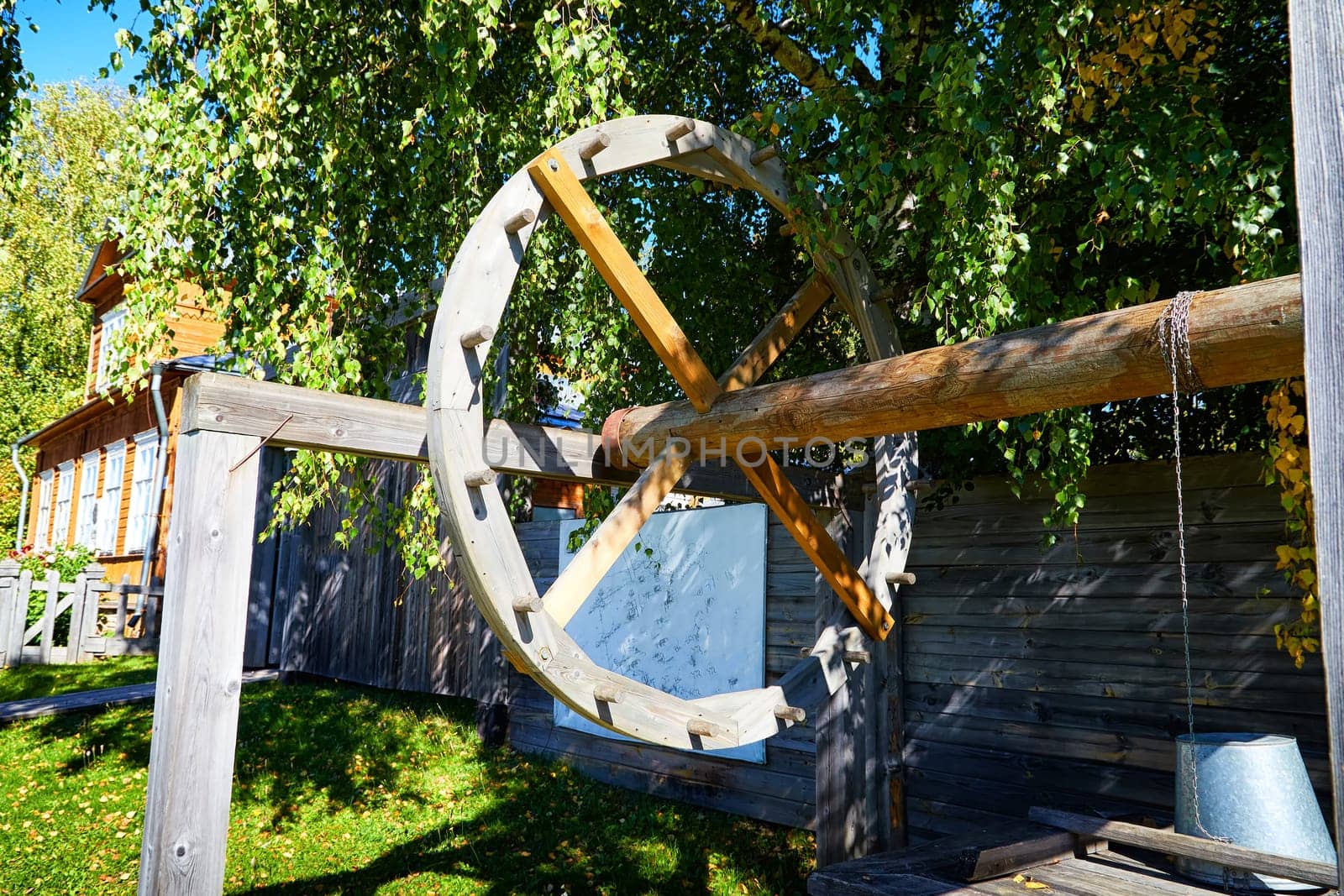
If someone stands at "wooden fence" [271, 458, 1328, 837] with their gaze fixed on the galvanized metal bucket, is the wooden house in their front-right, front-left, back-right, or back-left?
back-right

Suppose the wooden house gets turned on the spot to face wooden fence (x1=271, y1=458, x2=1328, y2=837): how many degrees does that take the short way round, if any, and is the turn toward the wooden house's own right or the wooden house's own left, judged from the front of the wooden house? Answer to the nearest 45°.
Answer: approximately 45° to the wooden house's own left
